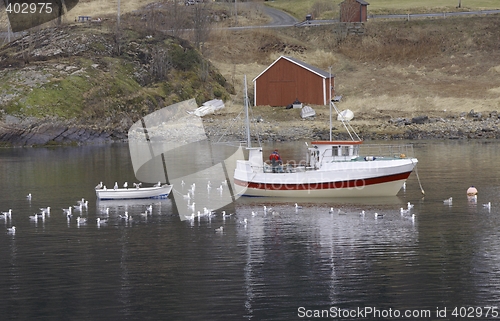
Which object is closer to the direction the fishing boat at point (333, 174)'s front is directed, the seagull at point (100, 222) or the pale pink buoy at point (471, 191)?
the pale pink buoy

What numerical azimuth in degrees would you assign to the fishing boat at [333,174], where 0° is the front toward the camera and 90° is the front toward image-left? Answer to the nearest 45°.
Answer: approximately 270°

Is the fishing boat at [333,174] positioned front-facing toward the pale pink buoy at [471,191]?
yes

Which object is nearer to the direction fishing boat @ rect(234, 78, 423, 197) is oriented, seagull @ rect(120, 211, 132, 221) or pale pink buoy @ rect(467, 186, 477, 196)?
the pale pink buoy

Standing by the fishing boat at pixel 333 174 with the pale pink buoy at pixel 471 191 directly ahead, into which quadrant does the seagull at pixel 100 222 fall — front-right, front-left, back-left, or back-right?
back-right

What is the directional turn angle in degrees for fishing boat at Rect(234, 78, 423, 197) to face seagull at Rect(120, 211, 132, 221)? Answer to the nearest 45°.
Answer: approximately 135° to its right

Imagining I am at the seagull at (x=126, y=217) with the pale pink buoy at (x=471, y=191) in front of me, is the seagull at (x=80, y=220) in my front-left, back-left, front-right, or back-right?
back-right

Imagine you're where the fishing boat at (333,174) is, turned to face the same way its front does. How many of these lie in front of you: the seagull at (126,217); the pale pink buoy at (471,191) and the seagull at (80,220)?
1

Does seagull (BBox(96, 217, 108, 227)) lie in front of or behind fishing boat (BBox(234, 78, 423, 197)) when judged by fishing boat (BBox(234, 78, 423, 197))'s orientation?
behind

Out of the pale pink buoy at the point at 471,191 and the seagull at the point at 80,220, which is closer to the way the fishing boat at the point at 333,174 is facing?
the pale pink buoy

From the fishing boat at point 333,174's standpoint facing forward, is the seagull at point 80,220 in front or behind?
behind

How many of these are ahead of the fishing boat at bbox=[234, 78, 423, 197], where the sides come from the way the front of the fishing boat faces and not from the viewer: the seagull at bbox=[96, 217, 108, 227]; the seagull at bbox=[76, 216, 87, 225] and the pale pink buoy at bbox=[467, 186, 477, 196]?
1
